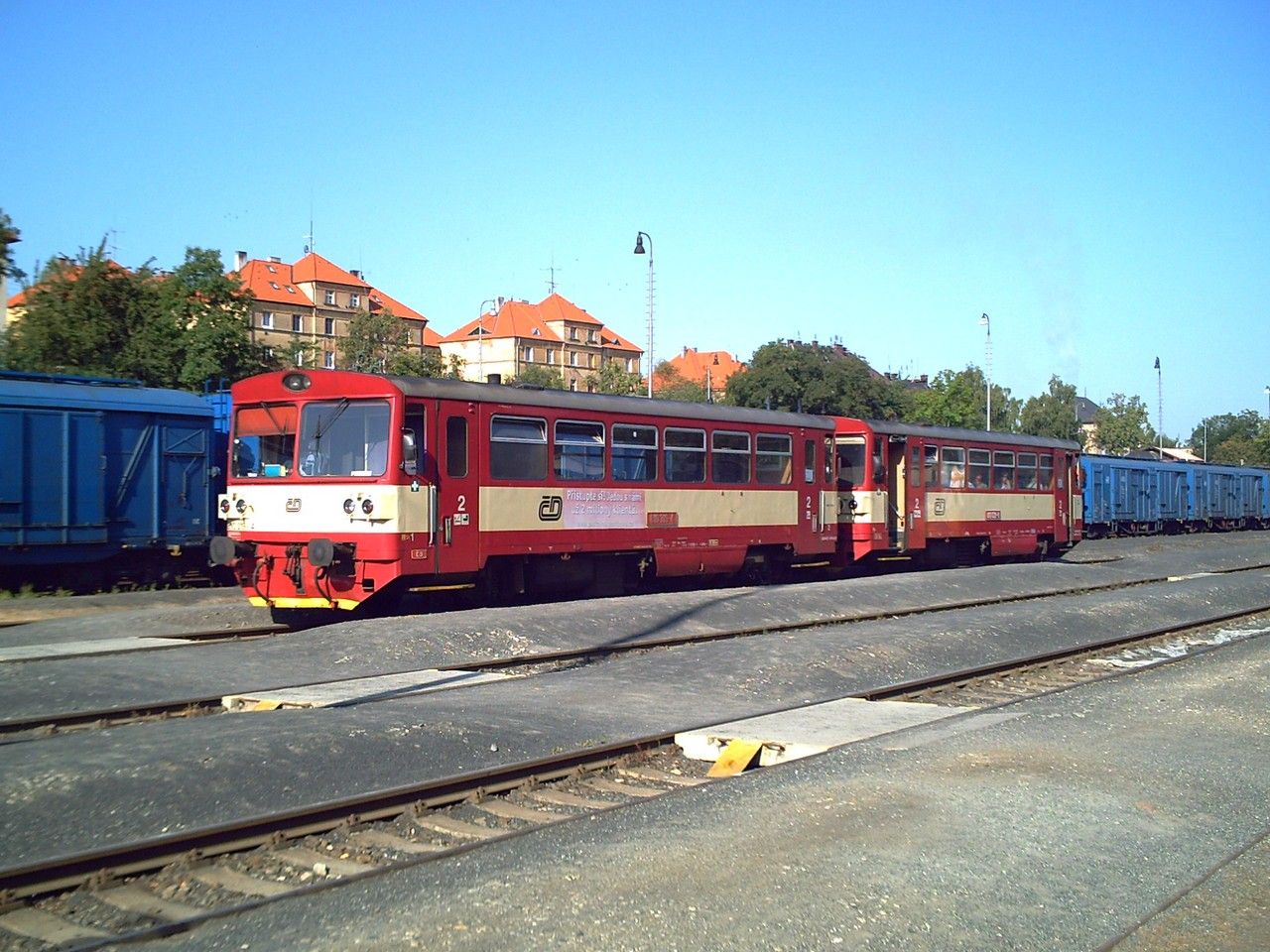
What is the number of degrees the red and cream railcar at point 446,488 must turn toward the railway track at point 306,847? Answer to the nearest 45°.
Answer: approximately 45° to its left

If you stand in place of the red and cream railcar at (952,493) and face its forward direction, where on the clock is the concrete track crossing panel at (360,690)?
The concrete track crossing panel is roughly at 11 o'clock from the red and cream railcar.

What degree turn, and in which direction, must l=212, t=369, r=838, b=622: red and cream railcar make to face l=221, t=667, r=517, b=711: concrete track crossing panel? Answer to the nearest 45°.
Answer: approximately 45° to its left

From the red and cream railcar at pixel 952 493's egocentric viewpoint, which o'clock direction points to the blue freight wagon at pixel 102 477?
The blue freight wagon is roughly at 12 o'clock from the red and cream railcar.

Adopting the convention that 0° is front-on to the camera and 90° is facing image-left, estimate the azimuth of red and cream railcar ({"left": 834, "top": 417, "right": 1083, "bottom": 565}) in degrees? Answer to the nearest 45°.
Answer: approximately 45°

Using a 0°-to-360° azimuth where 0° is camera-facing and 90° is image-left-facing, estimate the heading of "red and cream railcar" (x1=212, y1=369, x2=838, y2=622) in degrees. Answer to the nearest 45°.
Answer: approximately 45°

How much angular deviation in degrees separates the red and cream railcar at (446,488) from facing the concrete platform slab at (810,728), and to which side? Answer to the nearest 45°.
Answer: approximately 90° to its left

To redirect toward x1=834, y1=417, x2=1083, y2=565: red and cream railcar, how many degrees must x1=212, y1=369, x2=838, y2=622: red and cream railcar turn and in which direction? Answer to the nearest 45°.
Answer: approximately 180°

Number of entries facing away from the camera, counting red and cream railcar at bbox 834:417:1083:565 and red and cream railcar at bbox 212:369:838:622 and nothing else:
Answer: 0
